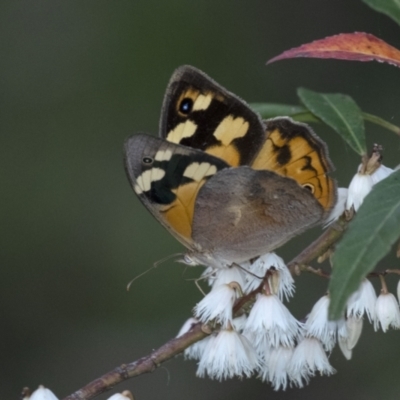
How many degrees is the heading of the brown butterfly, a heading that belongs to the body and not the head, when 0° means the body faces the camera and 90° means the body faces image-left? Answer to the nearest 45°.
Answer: approximately 90°

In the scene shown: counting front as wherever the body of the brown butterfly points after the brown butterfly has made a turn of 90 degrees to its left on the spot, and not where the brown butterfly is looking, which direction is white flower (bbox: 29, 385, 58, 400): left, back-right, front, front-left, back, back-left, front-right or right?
front-right
